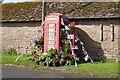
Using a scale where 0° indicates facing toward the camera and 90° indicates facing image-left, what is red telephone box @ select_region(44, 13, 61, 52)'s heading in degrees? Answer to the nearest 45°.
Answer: approximately 0°

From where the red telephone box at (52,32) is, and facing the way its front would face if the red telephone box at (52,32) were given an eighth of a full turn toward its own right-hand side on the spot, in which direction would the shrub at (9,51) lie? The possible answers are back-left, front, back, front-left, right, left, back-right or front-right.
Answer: right
